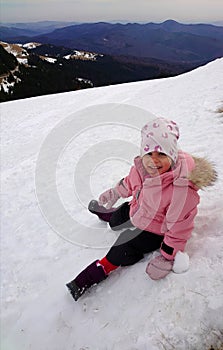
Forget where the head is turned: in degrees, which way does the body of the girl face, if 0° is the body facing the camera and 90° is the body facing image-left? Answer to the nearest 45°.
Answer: approximately 45°
